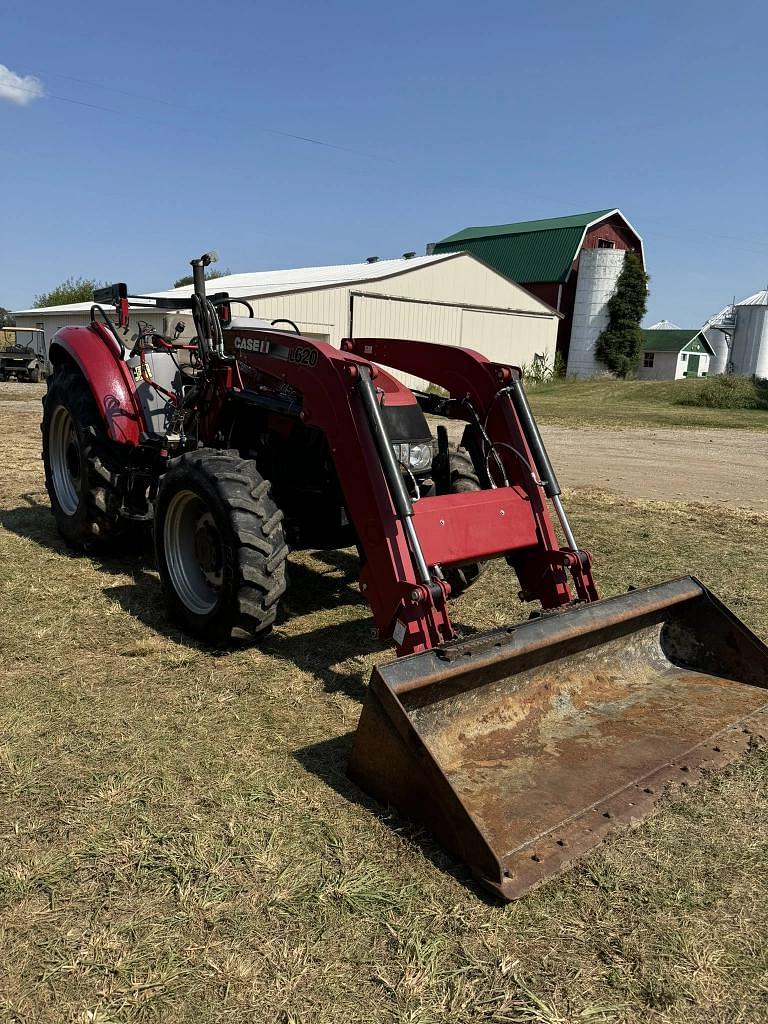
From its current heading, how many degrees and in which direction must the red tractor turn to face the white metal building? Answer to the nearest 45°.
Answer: approximately 135° to its left

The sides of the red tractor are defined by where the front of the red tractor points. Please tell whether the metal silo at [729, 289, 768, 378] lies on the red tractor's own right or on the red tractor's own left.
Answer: on the red tractor's own left

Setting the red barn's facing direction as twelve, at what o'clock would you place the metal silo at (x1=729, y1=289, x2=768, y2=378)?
The metal silo is roughly at 9 o'clock from the red barn.

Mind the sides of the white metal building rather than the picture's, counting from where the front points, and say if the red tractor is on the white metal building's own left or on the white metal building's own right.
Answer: on the white metal building's own right

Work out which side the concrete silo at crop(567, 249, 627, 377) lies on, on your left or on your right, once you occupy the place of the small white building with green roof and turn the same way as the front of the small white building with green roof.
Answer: on your right

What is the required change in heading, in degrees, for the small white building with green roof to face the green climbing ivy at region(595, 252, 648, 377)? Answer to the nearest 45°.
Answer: approximately 45° to its right

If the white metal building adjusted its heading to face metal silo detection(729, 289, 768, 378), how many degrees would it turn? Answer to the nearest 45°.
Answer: approximately 90° to its left

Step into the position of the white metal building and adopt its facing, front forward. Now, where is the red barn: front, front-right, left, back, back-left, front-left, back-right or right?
left

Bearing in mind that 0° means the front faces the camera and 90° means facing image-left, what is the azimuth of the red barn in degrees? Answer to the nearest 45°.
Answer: approximately 315°
